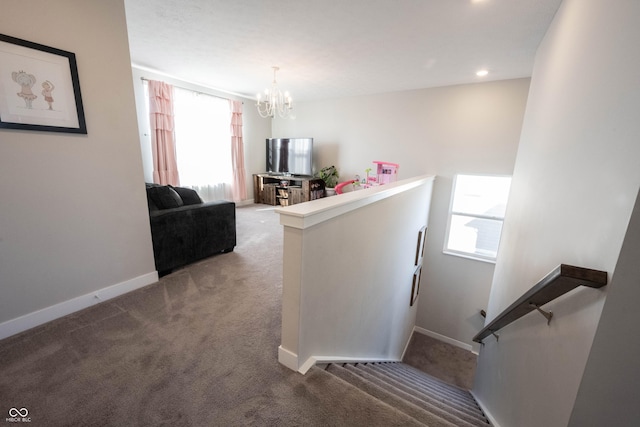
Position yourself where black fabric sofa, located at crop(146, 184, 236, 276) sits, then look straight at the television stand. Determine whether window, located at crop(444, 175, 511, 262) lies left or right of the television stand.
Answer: right

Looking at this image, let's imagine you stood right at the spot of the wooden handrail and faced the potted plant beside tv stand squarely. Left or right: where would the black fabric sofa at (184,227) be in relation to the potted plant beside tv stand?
left

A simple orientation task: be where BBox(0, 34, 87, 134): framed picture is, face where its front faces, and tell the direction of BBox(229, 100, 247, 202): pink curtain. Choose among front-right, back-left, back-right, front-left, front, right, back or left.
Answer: left

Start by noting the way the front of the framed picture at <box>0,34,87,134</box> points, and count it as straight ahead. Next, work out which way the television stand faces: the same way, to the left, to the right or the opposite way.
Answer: to the right

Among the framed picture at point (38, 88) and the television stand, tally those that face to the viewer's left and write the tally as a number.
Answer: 0

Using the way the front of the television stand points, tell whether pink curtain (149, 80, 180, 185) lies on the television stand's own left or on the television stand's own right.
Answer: on the television stand's own right

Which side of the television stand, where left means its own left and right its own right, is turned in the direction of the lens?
front

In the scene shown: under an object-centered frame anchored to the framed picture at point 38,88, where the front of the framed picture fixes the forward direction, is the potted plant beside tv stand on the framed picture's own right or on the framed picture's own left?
on the framed picture's own left

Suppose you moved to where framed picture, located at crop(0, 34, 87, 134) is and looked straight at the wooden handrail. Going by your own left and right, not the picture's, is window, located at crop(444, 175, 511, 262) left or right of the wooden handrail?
left

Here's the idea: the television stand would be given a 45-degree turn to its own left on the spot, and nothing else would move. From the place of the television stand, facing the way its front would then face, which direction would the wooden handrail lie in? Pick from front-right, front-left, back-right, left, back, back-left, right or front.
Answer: front-right

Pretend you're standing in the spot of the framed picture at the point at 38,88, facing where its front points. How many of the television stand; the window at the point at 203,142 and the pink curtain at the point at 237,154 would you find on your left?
3

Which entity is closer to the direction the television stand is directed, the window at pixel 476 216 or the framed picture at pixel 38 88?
the framed picture

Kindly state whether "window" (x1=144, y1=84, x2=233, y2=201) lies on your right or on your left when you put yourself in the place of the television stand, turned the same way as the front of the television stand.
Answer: on your right

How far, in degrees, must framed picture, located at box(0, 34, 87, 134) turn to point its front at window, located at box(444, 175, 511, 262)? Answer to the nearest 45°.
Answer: approximately 45° to its left
